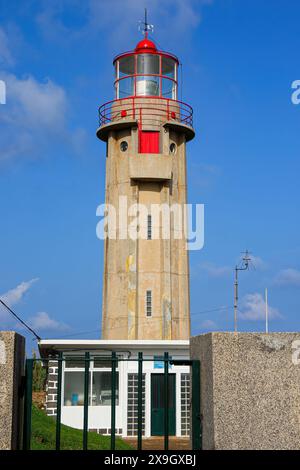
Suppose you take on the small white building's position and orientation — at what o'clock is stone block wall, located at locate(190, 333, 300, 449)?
The stone block wall is roughly at 12 o'clock from the small white building.

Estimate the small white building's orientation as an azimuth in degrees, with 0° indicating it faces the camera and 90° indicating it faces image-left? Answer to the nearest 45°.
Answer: approximately 0°

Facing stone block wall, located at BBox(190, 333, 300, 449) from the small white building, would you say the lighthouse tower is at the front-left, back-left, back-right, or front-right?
back-left

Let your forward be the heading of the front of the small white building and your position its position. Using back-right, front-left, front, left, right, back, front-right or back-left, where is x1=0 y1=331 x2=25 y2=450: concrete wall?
front
